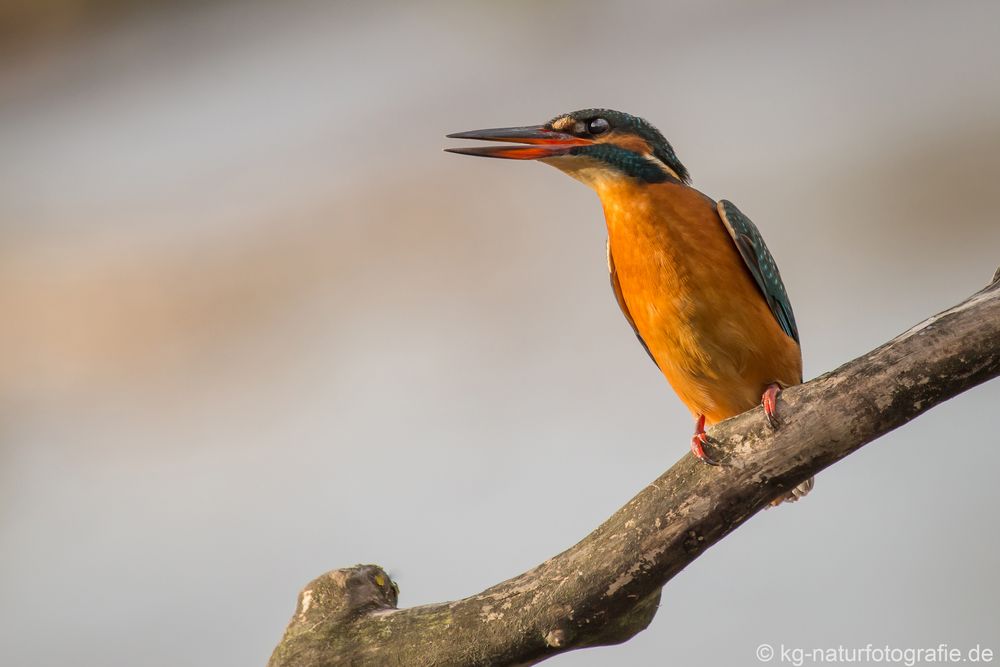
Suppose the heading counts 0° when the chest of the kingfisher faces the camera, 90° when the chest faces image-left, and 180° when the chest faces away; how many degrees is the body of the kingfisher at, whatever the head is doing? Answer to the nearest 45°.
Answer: approximately 45°
